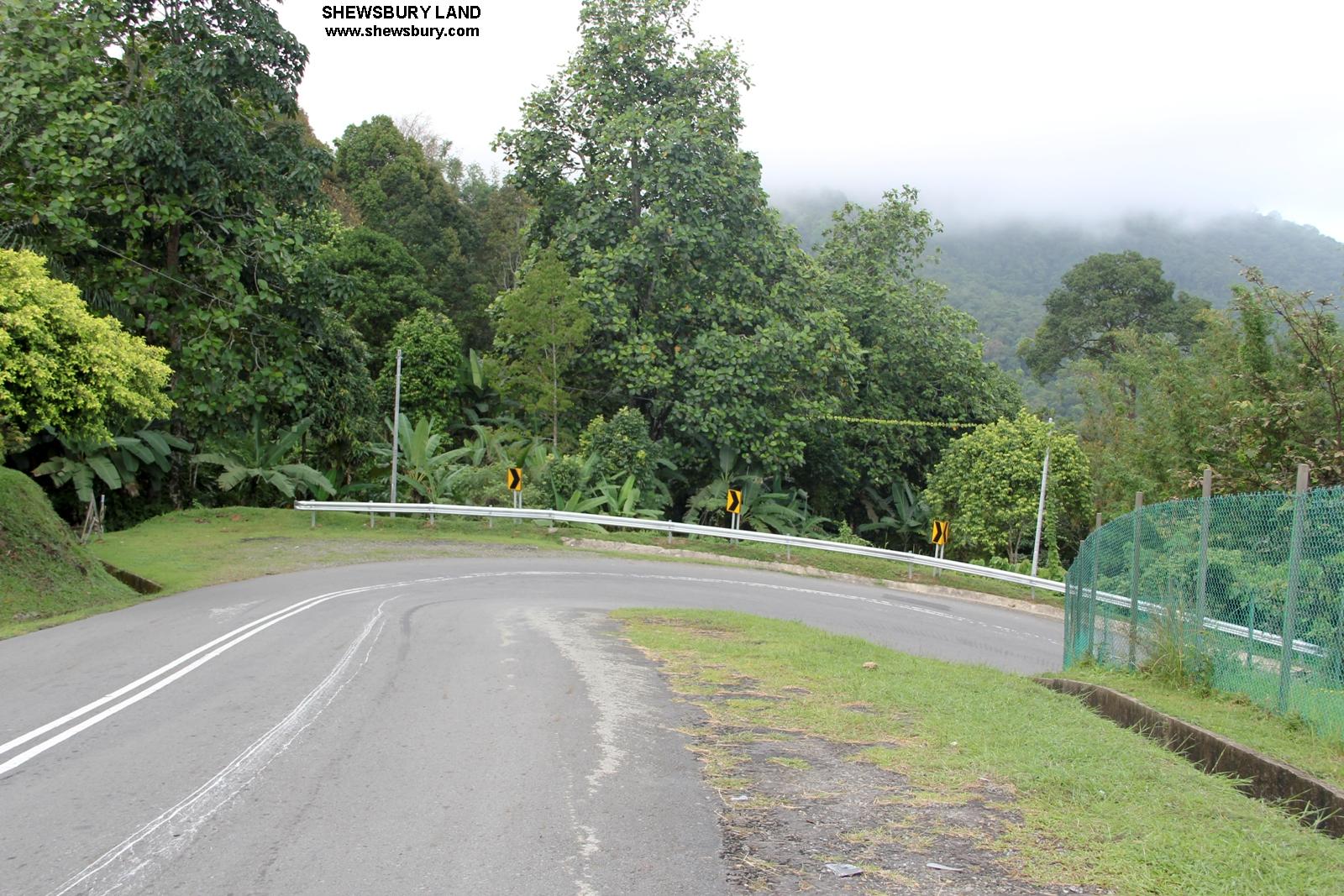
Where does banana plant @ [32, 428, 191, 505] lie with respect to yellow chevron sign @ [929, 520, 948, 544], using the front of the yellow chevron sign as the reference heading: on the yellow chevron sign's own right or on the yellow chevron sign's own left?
on the yellow chevron sign's own right

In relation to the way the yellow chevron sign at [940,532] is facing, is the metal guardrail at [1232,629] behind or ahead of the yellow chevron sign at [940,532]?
ahead

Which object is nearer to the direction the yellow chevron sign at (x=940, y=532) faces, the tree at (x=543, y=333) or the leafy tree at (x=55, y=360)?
the leafy tree

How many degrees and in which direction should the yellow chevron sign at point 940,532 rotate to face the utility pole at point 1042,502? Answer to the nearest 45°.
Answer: approximately 135° to its left

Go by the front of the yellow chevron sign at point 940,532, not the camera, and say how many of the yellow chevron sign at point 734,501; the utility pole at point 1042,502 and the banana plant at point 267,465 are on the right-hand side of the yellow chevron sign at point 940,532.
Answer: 2

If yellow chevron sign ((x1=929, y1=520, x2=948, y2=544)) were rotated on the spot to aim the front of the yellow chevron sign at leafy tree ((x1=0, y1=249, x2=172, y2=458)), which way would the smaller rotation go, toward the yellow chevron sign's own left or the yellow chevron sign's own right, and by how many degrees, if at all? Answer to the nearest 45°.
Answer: approximately 45° to the yellow chevron sign's own right

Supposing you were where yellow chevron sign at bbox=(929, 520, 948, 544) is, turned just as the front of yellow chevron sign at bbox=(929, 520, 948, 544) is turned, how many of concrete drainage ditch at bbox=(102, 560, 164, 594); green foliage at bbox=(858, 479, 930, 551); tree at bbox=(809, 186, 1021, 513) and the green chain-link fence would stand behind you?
2

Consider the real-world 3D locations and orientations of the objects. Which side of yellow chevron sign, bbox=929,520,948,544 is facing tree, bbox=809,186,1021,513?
back

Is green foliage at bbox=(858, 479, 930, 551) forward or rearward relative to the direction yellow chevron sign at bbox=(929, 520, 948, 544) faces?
rearward

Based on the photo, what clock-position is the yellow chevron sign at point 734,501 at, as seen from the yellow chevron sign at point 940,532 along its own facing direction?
the yellow chevron sign at point 734,501 is roughly at 3 o'clock from the yellow chevron sign at point 940,532.

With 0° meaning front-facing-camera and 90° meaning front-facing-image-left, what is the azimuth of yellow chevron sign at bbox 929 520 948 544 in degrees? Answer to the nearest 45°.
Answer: approximately 0°

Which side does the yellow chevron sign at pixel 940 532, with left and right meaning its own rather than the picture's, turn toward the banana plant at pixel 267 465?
right

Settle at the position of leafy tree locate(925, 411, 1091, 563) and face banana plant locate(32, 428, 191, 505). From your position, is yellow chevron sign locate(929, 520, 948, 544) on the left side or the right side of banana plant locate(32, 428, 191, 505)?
left
